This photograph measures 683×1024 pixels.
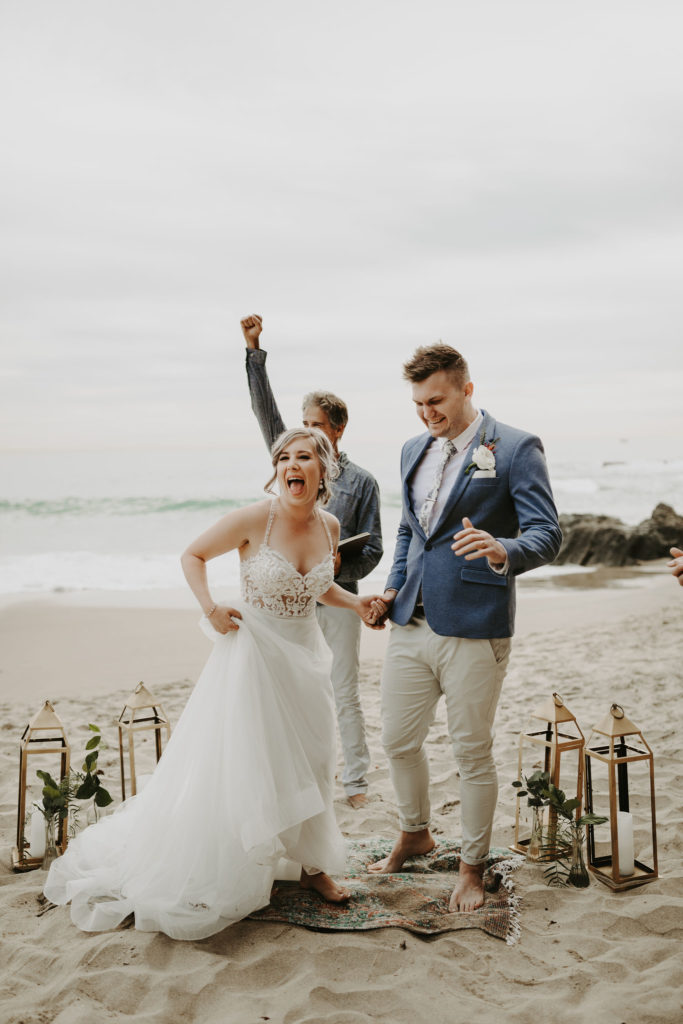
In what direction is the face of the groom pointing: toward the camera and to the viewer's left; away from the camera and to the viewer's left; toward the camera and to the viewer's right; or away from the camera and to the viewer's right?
toward the camera and to the viewer's left

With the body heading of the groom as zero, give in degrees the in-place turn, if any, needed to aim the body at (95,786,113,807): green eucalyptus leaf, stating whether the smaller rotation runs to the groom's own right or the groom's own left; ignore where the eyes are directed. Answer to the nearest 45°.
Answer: approximately 45° to the groom's own right

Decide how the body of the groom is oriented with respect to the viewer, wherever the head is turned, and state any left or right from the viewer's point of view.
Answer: facing the viewer and to the left of the viewer

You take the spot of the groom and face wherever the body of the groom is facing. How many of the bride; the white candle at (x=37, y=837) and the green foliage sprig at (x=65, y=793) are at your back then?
0

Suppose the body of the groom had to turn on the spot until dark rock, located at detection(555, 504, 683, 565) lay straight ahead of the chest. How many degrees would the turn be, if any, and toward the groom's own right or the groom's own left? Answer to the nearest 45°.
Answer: approximately 135° to the groom's own right

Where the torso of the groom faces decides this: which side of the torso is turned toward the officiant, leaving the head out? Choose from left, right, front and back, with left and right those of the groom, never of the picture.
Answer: right

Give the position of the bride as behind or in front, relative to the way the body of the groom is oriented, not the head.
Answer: in front

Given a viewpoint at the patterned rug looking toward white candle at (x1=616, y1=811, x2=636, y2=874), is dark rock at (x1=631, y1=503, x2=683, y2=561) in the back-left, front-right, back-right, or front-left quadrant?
front-left

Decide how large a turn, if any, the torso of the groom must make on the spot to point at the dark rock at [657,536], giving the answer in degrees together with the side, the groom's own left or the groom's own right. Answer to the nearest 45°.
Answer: approximately 135° to the groom's own right

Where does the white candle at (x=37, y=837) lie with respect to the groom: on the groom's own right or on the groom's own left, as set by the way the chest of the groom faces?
on the groom's own right
